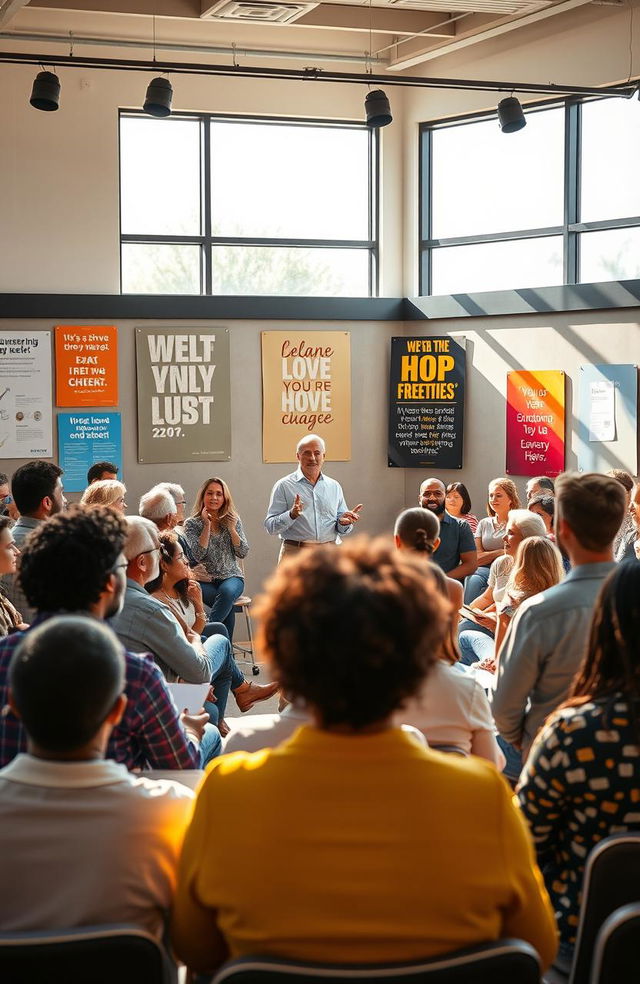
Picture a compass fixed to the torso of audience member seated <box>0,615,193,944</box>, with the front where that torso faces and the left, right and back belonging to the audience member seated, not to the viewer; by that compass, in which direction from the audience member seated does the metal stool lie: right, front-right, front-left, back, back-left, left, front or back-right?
front

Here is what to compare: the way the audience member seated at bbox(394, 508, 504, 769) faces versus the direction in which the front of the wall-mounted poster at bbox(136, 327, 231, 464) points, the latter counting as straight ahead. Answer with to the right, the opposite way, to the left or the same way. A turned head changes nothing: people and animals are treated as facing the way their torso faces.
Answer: the opposite way

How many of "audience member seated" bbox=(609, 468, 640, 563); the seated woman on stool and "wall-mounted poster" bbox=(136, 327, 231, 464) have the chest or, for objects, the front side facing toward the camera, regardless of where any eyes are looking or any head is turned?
2

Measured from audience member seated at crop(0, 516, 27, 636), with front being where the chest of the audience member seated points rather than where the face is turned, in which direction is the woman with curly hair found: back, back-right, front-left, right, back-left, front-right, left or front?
right

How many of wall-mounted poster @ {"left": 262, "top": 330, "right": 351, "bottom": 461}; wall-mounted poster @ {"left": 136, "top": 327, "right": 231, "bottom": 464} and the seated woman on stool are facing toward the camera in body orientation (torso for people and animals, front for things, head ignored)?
3

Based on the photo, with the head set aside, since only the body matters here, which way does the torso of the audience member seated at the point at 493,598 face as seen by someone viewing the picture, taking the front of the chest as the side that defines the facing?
to the viewer's left

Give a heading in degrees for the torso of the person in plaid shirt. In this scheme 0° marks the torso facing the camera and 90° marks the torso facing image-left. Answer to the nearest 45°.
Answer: approximately 225°

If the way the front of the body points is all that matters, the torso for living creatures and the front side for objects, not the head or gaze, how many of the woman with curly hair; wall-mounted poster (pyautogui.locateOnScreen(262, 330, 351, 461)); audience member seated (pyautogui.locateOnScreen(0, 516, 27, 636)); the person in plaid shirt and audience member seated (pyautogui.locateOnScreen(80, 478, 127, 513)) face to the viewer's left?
0

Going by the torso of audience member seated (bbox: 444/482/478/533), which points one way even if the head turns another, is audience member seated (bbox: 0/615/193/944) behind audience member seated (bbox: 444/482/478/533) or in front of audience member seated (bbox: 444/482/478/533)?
in front

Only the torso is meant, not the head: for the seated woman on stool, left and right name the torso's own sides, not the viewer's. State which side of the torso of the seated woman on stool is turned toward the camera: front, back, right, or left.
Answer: front

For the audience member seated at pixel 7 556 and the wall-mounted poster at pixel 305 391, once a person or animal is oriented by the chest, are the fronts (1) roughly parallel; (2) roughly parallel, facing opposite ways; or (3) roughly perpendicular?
roughly perpendicular

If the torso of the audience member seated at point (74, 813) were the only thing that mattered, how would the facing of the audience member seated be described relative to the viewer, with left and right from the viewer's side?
facing away from the viewer

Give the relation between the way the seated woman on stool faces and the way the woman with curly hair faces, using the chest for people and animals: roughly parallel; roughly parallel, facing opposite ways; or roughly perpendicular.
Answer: roughly parallel, facing opposite ways

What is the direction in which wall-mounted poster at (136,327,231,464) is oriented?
toward the camera

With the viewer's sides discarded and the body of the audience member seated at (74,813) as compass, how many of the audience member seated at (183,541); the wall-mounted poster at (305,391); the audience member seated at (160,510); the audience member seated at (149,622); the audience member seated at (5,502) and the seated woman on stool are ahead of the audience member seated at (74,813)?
6

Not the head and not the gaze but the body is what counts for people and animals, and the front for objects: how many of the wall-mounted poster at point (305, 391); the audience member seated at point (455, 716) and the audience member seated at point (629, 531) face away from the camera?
1

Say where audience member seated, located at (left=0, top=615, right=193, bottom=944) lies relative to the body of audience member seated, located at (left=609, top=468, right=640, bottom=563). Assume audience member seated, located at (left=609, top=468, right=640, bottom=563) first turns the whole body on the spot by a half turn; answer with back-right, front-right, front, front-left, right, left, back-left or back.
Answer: right

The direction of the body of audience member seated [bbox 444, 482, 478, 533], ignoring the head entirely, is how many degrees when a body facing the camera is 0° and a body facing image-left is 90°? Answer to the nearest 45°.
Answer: approximately 45°

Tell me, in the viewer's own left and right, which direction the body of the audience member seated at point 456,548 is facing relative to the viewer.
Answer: facing the viewer and to the left of the viewer

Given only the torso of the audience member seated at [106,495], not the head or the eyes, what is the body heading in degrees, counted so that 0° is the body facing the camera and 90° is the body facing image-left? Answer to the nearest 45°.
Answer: approximately 270°

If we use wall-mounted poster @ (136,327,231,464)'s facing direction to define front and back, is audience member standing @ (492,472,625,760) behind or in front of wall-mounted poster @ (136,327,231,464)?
in front

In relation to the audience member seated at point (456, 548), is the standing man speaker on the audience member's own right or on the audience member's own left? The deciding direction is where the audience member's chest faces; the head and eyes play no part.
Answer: on the audience member's own right

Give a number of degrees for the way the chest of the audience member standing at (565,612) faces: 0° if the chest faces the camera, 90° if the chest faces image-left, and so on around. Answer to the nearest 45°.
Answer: approximately 135°
